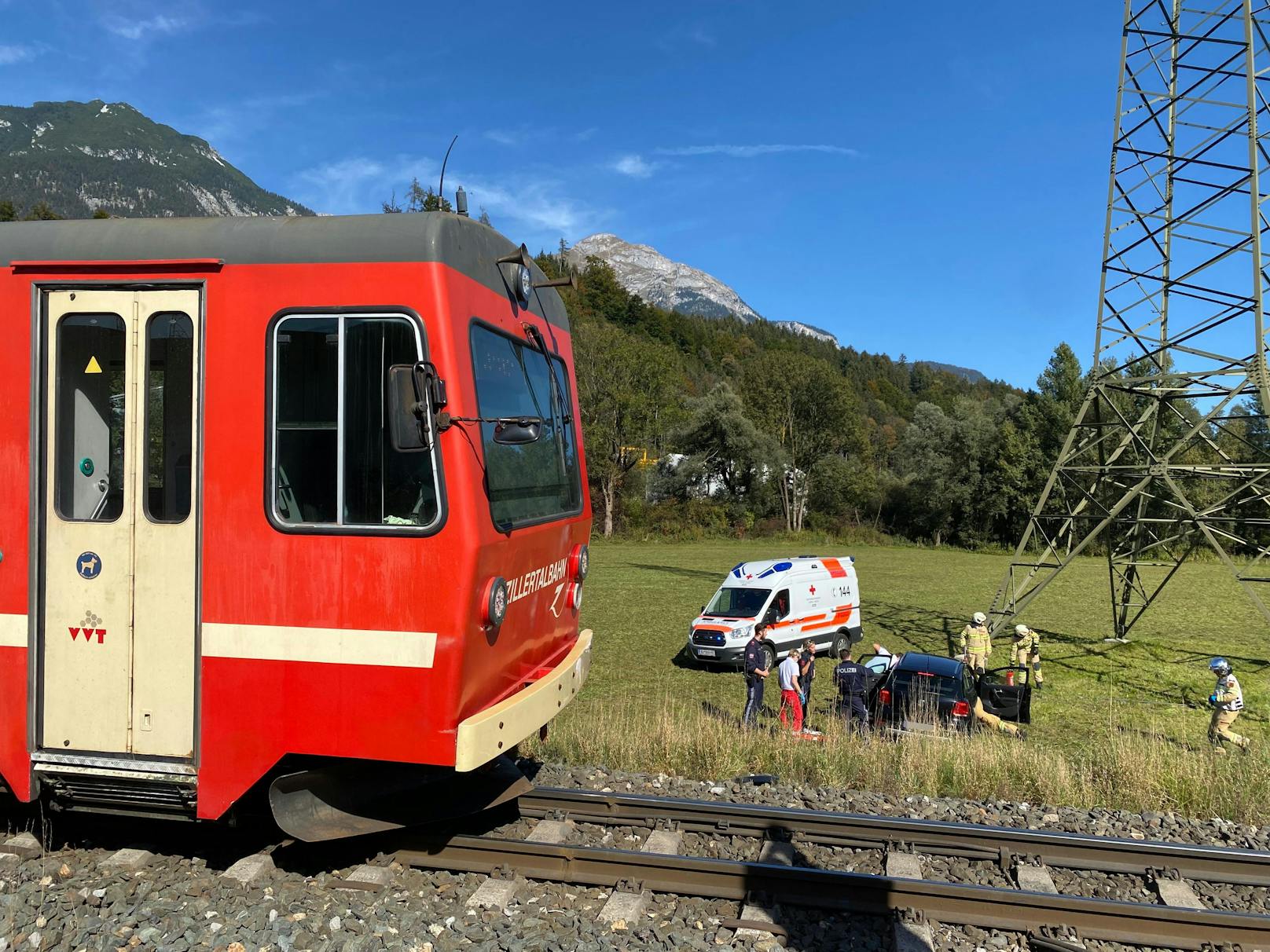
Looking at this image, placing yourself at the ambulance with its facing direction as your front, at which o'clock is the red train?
The red train is roughly at 11 o'clock from the ambulance.

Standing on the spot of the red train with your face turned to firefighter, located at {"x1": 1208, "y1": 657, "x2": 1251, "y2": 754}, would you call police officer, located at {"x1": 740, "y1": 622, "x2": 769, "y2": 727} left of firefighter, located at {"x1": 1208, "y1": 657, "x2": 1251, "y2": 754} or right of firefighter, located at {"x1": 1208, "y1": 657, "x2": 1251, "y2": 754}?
left

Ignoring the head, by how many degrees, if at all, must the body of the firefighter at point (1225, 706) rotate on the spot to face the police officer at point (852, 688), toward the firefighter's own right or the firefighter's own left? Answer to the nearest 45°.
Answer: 0° — they already face them

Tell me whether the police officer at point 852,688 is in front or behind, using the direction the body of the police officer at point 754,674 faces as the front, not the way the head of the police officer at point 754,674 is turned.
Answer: in front

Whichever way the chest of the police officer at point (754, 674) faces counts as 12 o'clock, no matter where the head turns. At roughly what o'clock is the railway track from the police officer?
The railway track is roughly at 3 o'clock from the police officer.

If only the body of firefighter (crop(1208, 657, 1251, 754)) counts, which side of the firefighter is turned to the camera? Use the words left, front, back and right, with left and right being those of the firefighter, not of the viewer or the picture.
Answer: left

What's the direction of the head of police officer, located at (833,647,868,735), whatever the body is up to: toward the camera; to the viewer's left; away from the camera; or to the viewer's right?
away from the camera

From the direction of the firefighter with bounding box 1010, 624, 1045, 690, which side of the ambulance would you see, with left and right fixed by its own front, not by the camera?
left

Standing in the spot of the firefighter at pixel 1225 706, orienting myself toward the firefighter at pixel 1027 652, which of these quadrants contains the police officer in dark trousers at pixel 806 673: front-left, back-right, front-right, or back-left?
front-left

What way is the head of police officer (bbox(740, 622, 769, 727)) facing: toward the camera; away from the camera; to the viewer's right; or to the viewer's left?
to the viewer's right

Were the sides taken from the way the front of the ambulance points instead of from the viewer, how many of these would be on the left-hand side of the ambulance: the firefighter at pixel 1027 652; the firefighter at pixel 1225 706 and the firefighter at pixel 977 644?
3

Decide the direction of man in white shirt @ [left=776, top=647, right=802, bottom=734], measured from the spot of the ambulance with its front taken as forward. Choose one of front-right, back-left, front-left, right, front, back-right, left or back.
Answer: front-left

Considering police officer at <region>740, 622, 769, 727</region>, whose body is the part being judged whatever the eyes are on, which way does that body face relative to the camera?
to the viewer's right

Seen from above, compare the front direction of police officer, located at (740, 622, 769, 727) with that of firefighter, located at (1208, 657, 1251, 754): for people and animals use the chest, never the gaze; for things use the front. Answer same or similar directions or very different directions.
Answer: very different directions

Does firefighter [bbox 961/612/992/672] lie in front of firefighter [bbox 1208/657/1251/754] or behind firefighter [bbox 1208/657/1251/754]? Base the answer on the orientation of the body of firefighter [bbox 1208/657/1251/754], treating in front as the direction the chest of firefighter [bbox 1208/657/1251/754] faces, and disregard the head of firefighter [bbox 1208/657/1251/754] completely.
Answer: in front

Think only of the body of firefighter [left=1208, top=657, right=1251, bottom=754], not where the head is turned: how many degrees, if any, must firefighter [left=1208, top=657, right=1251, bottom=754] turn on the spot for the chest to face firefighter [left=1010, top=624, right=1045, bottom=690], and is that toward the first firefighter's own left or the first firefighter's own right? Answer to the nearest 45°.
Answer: approximately 45° to the first firefighter's own right

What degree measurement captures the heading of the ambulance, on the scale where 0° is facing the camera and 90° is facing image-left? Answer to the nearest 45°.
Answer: approximately 45°

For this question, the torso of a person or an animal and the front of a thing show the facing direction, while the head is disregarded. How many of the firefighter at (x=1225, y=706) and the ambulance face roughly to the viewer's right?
0
